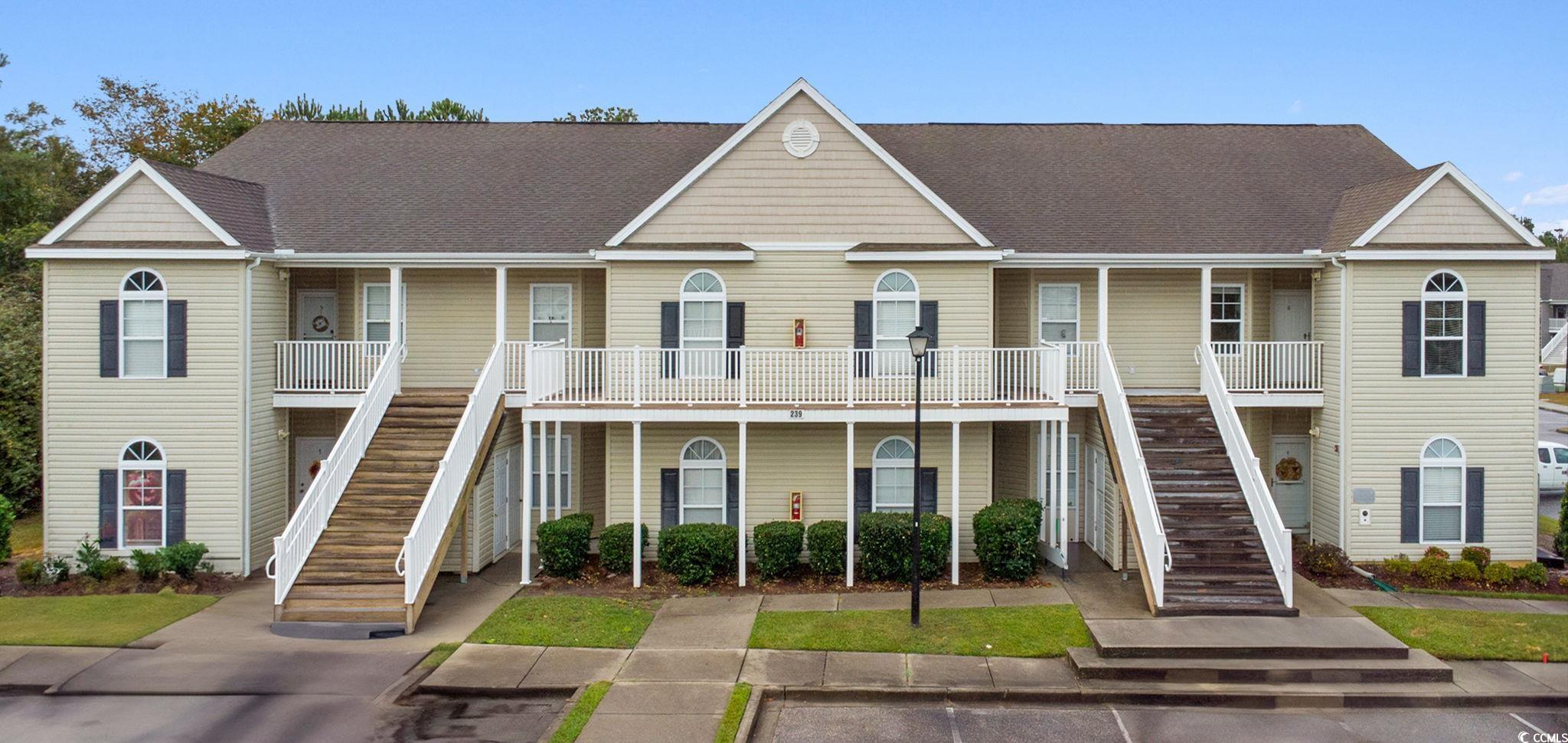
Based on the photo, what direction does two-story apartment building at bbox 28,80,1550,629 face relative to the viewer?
toward the camera

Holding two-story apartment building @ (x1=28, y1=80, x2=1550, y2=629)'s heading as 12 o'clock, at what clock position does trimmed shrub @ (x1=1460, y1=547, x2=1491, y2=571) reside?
The trimmed shrub is roughly at 9 o'clock from the two-story apartment building.

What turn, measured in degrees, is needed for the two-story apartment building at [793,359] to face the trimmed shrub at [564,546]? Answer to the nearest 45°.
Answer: approximately 90° to its right

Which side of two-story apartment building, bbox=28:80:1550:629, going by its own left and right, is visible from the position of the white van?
left
